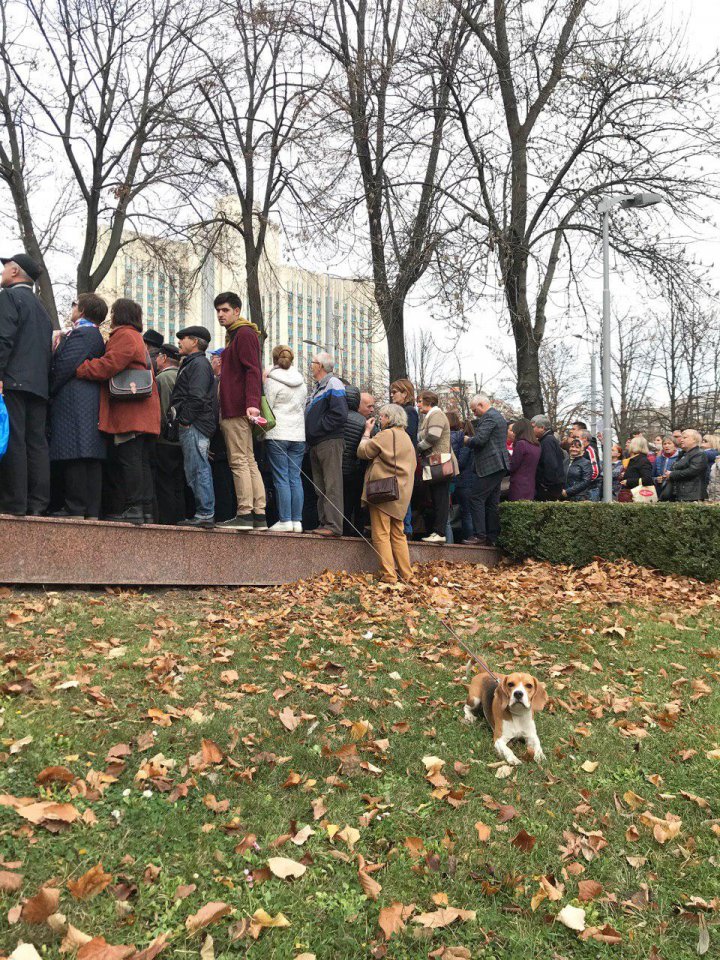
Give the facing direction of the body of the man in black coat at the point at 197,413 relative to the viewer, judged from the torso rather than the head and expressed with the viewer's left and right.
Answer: facing to the left of the viewer

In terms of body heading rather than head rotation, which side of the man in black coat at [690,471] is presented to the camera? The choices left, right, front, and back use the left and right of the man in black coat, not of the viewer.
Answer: left

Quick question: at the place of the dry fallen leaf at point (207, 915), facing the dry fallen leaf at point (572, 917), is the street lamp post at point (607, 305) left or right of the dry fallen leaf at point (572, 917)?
left

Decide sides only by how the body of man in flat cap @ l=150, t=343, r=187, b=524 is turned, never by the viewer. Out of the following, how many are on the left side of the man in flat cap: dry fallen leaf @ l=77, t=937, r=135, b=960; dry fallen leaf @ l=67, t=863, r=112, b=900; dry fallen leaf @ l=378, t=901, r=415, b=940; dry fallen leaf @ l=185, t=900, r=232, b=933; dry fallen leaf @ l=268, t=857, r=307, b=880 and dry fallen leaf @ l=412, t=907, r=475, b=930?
6

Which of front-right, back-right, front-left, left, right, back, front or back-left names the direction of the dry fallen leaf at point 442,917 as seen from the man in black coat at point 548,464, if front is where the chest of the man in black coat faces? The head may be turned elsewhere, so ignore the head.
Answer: left

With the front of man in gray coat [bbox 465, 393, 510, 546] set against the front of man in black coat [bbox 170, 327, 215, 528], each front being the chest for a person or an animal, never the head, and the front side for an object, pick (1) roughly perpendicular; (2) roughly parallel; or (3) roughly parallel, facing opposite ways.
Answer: roughly parallel

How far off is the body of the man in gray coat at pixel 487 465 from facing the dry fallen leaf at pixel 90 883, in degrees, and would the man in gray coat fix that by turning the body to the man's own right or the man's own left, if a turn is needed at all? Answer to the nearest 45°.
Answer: approximately 90° to the man's own left

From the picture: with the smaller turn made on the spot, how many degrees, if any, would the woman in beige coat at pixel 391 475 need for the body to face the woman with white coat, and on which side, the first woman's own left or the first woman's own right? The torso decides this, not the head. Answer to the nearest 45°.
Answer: approximately 45° to the first woman's own left

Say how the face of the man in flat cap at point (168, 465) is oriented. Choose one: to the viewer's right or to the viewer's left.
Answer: to the viewer's left

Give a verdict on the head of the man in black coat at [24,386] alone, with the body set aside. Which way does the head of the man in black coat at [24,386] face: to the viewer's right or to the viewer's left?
to the viewer's left

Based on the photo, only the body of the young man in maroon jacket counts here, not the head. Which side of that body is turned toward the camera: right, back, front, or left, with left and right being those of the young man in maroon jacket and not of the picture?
left

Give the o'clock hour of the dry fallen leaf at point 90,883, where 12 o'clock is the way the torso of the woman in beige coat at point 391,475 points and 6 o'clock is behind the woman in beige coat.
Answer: The dry fallen leaf is roughly at 8 o'clock from the woman in beige coat.

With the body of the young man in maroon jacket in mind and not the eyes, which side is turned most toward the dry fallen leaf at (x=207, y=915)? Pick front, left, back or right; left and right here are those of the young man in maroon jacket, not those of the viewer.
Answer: left

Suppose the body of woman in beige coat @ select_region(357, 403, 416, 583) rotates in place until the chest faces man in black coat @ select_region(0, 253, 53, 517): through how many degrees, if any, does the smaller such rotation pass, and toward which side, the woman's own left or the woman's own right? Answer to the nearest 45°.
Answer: approximately 90° to the woman's own left
